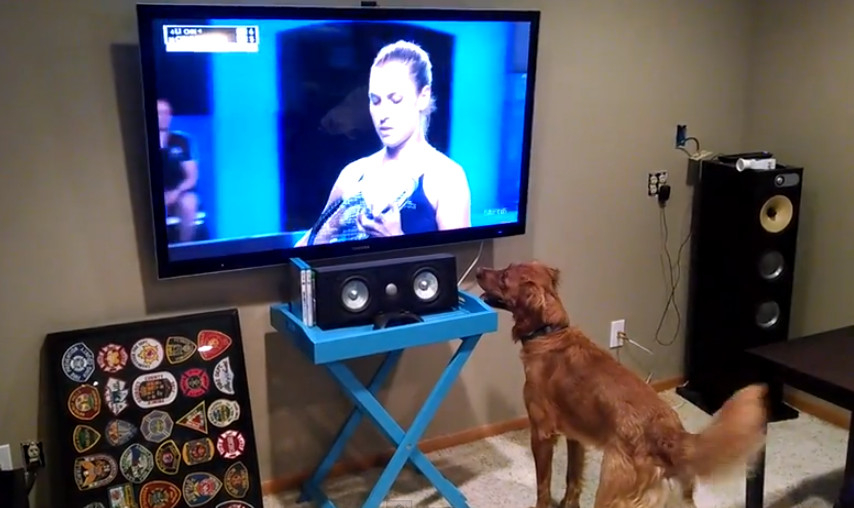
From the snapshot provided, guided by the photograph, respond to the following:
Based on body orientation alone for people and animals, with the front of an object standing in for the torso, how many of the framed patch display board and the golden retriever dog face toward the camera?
1

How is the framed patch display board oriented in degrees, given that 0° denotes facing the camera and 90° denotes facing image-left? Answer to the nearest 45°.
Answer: approximately 0°

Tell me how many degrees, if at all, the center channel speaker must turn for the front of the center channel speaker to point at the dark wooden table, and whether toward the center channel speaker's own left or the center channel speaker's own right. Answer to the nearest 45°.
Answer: approximately 45° to the center channel speaker's own left

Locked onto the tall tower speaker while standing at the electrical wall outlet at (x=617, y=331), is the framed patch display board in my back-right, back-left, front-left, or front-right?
back-right

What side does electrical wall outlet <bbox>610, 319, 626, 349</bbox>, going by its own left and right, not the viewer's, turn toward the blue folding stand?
right

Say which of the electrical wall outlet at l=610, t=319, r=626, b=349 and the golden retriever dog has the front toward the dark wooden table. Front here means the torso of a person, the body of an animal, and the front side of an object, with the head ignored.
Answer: the electrical wall outlet

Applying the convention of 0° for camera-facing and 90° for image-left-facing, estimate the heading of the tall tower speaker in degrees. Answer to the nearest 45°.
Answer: approximately 315°

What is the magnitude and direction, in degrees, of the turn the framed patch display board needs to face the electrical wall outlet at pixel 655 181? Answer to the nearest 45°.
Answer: approximately 90° to its left

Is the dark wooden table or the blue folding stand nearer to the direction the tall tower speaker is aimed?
the dark wooden table
